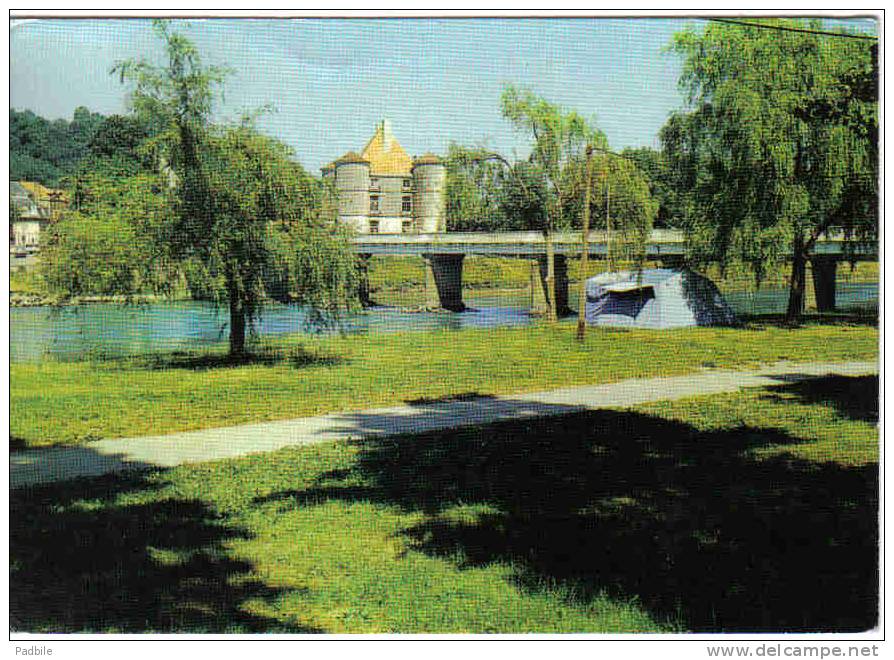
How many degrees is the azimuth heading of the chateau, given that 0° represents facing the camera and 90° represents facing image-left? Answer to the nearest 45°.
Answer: approximately 0°

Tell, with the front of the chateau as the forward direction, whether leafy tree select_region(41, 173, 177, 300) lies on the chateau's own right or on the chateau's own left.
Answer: on the chateau's own right
